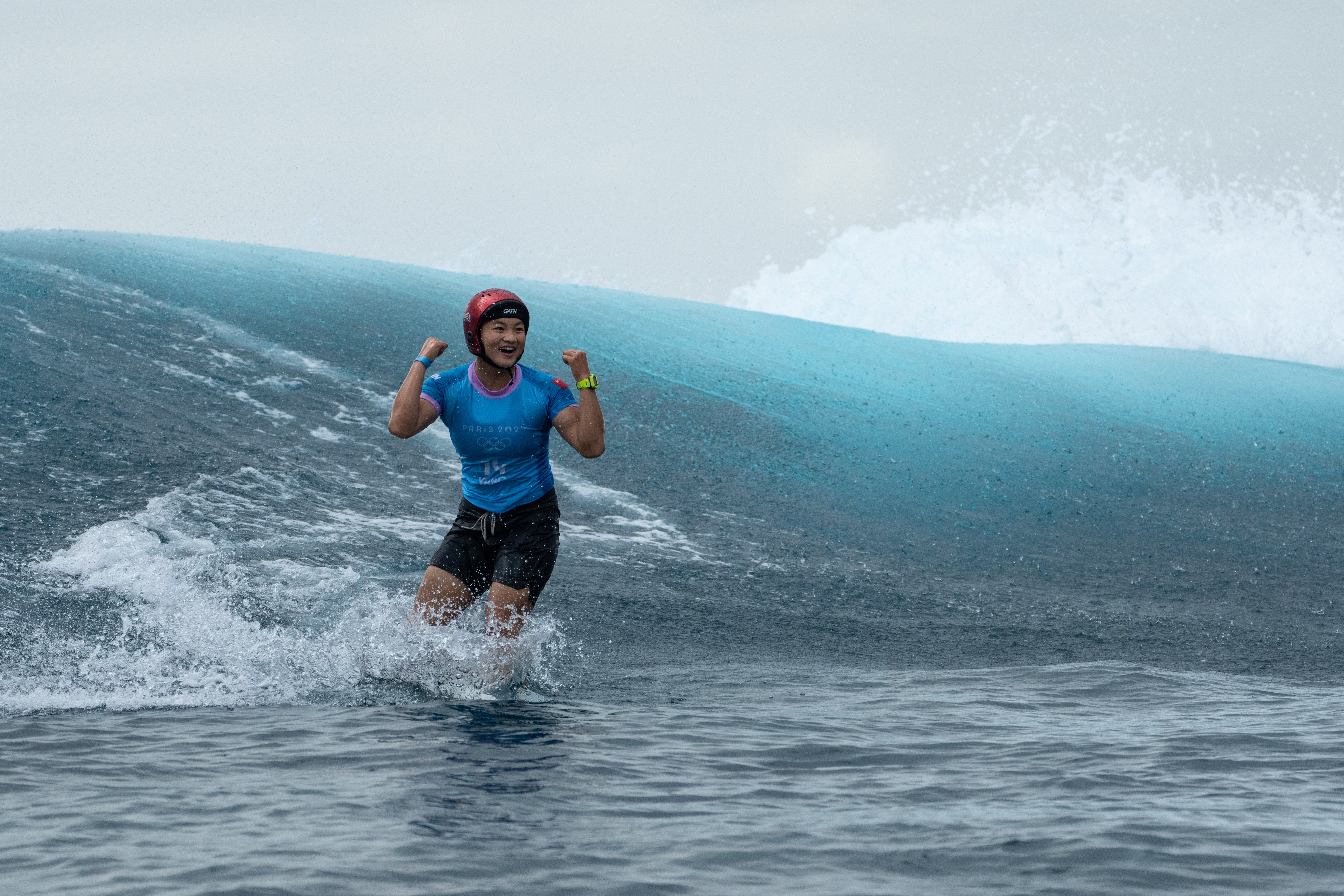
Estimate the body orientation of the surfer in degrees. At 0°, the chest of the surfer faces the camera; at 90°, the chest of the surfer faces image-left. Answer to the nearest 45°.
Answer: approximately 0°
